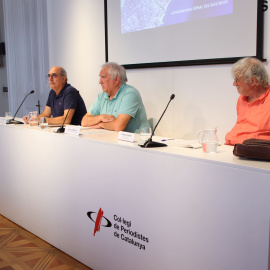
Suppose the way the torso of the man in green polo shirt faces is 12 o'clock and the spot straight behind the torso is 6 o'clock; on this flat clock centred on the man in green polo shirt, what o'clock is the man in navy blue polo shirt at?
The man in navy blue polo shirt is roughly at 3 o'clock from the man in green polo shirt.

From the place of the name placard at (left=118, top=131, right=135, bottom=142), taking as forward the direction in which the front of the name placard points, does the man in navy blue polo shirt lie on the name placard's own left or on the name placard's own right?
on the name placard's own right

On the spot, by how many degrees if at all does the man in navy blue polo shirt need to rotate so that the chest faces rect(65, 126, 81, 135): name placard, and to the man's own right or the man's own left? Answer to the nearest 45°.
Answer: approximately 45° to the man's own left

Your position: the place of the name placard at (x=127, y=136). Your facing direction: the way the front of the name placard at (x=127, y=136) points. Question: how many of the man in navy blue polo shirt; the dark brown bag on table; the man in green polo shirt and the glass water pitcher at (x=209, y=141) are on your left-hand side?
2

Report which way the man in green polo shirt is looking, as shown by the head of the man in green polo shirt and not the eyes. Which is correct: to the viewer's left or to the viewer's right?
to the viewer's left

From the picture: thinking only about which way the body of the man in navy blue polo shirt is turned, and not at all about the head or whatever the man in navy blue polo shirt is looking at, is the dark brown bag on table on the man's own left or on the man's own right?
on the man's own left

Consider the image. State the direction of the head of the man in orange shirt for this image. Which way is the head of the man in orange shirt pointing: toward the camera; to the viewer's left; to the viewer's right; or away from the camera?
to the viewer's left

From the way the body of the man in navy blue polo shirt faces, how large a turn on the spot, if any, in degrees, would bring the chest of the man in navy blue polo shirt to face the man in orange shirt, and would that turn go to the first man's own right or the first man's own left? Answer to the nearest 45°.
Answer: approximately 90° to the first man's own left
